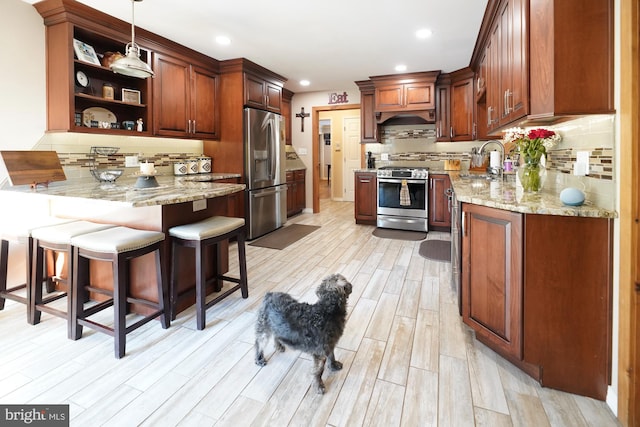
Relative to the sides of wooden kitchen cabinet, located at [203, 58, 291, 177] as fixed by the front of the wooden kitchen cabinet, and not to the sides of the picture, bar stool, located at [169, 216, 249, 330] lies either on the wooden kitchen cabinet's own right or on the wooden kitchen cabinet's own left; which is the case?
on the wooden kitchen cabinet's own right

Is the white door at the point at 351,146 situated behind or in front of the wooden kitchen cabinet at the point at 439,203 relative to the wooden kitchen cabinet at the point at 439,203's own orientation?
behind

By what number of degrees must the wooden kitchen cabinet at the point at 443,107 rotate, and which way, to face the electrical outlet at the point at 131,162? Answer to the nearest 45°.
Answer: approximately 45° to its right

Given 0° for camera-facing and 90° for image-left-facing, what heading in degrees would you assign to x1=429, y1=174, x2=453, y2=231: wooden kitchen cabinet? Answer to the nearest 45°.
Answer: approximately 0°

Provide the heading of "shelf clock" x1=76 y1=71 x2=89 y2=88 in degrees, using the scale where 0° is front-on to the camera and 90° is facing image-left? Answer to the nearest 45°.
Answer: approximately 315°

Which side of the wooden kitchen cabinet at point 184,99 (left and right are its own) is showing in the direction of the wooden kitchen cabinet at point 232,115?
left

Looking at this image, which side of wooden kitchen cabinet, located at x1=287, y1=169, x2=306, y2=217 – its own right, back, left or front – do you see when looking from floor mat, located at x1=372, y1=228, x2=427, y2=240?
front
